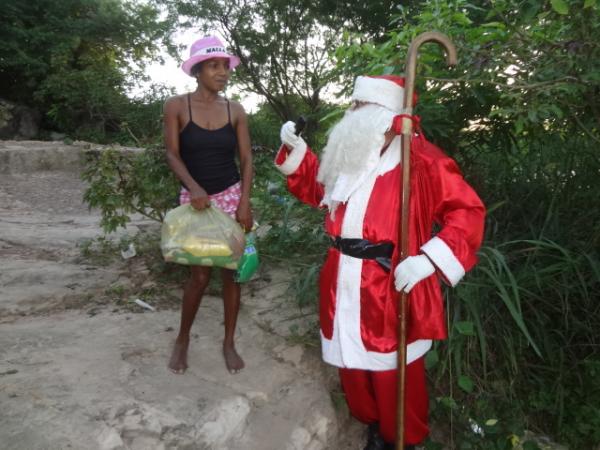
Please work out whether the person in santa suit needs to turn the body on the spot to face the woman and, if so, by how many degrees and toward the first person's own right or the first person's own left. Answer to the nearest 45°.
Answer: approximately 45° to the first person's own right

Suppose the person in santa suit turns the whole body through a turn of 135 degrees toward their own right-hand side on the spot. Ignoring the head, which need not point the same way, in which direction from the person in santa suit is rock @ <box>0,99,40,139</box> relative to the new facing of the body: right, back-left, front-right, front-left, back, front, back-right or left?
front-left

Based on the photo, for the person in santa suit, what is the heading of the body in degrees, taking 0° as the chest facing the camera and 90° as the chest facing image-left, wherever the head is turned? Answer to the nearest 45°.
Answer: approximately 45°

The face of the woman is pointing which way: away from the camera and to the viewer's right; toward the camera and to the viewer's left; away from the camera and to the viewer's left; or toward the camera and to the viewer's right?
toward the camera and to the viewer's right

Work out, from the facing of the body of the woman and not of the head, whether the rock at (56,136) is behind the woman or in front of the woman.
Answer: behind

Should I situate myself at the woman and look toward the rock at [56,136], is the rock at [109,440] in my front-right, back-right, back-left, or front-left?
back-left

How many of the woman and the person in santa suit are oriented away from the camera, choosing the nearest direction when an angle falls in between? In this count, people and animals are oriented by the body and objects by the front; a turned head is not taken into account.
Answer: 0

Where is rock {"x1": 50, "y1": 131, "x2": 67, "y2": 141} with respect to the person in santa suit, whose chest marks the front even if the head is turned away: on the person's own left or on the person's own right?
on the person's own right

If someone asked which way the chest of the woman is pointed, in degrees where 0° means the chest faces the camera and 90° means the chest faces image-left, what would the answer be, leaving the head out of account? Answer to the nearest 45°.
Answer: approximately 0°
